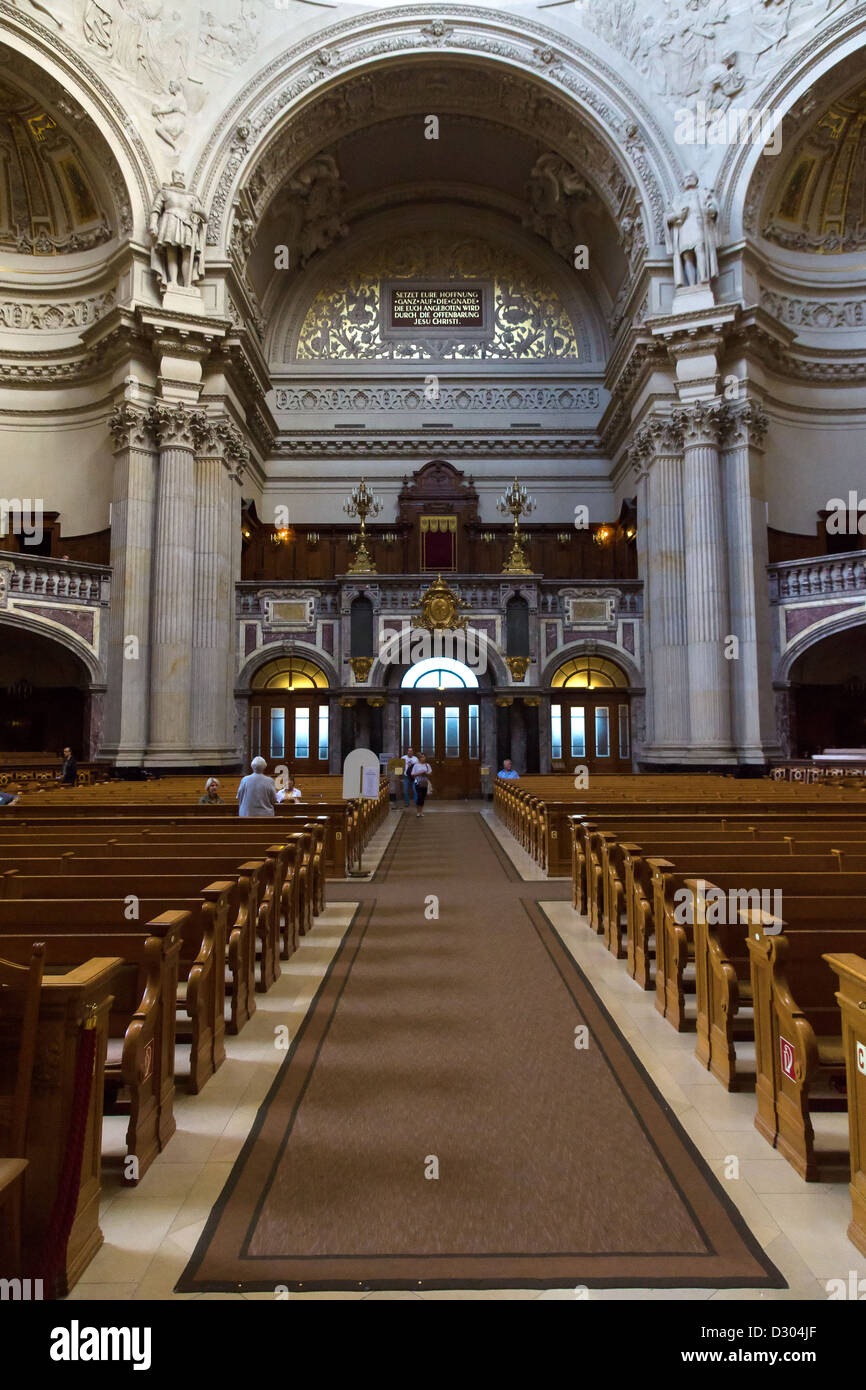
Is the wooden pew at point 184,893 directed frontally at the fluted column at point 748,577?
no

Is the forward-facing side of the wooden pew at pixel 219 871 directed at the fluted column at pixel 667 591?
no

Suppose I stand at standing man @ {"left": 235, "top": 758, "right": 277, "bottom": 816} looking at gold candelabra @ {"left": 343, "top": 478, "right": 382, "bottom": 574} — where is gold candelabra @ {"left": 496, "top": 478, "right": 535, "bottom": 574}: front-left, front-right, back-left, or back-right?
front-right
